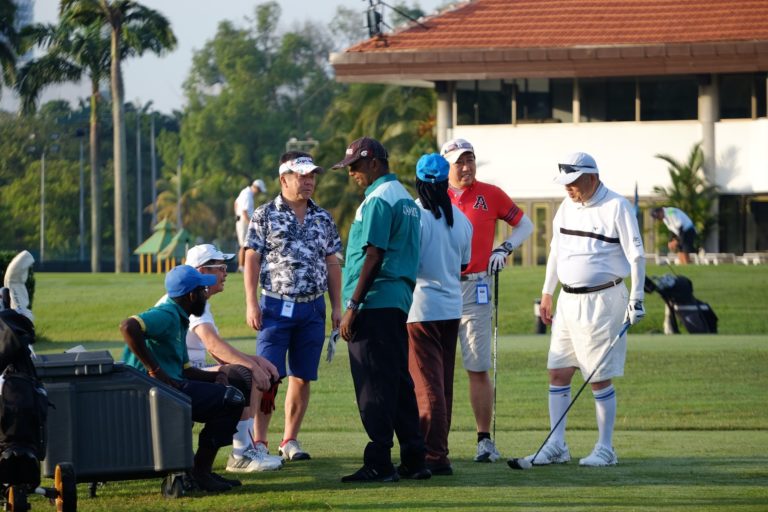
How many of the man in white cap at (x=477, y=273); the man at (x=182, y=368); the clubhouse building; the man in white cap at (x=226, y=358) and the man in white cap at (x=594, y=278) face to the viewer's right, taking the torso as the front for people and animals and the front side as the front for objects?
2

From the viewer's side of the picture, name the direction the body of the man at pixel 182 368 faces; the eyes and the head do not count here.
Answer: to the viewer's right

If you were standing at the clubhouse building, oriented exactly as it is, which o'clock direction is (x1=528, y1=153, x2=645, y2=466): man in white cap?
The man in white cap is roughly at 12 o'clock from the clubhouse building.

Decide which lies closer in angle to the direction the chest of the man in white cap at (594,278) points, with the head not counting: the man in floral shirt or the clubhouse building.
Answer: the man in floral shirt

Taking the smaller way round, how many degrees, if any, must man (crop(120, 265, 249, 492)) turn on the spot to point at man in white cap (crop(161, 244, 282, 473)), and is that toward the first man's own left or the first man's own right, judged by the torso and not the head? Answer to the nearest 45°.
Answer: approximately 90° to the first man's own left

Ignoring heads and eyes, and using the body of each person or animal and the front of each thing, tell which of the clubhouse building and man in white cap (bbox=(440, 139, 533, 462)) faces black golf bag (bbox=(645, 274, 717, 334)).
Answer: the clubhouse building

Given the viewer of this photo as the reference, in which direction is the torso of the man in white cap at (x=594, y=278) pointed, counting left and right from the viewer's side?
facing the viewer and to the left of the viewer

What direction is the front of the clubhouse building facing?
toward the camera

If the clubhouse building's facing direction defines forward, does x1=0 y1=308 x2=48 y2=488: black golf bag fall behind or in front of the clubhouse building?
in front

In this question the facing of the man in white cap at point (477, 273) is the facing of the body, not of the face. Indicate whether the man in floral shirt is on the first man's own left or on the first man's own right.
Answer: on the first man's own right

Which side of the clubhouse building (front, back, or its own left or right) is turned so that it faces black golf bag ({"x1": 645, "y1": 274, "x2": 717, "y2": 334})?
front

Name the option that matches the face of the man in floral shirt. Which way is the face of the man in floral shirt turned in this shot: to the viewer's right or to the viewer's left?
to the viewer's right

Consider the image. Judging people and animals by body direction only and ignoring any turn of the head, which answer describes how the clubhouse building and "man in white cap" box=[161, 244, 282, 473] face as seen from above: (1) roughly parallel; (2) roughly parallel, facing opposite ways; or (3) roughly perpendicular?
roughly perpendicular
